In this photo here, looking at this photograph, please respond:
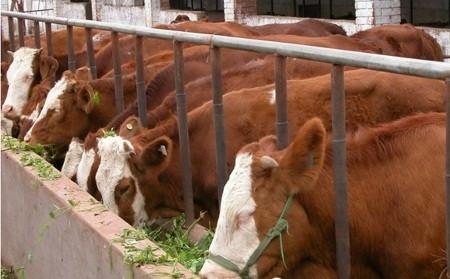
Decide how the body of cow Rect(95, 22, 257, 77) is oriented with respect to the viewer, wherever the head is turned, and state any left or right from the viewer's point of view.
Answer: facing to the left of the viewer

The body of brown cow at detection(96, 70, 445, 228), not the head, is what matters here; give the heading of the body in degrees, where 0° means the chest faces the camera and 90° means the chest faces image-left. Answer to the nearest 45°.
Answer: approximately 90°

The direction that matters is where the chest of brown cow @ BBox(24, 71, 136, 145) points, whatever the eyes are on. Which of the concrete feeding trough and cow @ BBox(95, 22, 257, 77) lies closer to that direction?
the concrete feeding trough

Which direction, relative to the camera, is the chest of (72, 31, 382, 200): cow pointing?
to the viewer's left

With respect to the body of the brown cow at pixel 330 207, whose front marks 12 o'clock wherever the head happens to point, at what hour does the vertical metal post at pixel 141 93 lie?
The vertical metal post is roughly at 2 o'clock from the brown cow.

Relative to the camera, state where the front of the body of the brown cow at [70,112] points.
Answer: to the viewer's left

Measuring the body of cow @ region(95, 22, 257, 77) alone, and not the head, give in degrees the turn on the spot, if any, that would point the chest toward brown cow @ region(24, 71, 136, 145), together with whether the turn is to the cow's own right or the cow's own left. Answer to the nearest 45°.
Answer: approximately 90° to the cow's own left

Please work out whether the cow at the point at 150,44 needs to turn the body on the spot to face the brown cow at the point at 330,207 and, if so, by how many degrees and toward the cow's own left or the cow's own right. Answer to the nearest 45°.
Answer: approximately 90° to the cow's own left

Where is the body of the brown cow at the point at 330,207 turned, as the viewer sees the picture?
to the viewer's left

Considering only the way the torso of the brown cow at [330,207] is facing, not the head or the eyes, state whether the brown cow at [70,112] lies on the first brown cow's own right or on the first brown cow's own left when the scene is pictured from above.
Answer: on the first brown cow's own right

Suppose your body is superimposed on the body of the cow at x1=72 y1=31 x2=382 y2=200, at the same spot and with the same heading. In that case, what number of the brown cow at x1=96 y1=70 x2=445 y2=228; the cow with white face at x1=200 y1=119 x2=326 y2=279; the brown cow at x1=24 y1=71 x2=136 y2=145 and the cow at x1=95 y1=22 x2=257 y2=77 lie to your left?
2

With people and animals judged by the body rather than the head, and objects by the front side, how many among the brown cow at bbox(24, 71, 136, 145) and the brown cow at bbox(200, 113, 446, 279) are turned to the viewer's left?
2
